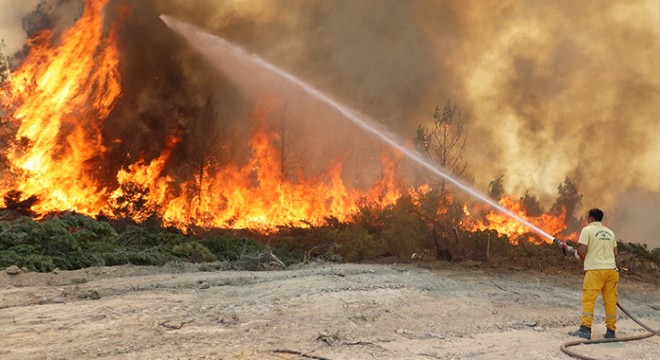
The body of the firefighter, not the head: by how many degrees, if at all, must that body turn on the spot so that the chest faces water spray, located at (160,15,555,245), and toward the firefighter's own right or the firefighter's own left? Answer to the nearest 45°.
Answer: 0° — they already face it

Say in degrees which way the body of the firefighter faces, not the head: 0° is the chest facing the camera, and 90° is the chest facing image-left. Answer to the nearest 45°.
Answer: approximately 135°

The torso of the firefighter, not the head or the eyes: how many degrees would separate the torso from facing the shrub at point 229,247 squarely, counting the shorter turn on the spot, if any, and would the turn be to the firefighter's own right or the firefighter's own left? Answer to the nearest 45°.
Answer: approximately 45° to the firefighter's own left

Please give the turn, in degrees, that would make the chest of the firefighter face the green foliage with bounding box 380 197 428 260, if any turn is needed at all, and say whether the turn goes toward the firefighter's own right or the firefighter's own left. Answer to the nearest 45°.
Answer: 0° — they already face it

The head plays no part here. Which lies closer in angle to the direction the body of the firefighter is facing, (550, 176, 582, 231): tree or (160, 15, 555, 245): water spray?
the water spray

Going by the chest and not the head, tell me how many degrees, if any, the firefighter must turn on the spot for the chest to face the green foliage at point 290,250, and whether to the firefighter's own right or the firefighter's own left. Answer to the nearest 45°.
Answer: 0° — they already face it

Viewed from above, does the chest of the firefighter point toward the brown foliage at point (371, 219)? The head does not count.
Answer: yes
